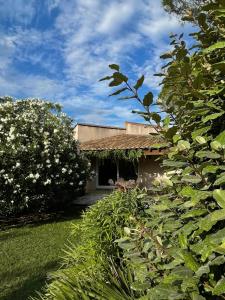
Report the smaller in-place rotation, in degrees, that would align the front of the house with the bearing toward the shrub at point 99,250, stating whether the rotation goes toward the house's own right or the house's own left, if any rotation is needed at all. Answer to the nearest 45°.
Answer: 0° — it already faces it

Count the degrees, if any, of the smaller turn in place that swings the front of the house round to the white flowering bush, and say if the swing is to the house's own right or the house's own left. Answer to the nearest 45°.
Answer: approximately 45° to the house's own right

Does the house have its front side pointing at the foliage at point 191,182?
yes

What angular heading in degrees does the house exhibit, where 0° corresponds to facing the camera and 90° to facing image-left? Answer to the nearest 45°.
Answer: approximately 0°
